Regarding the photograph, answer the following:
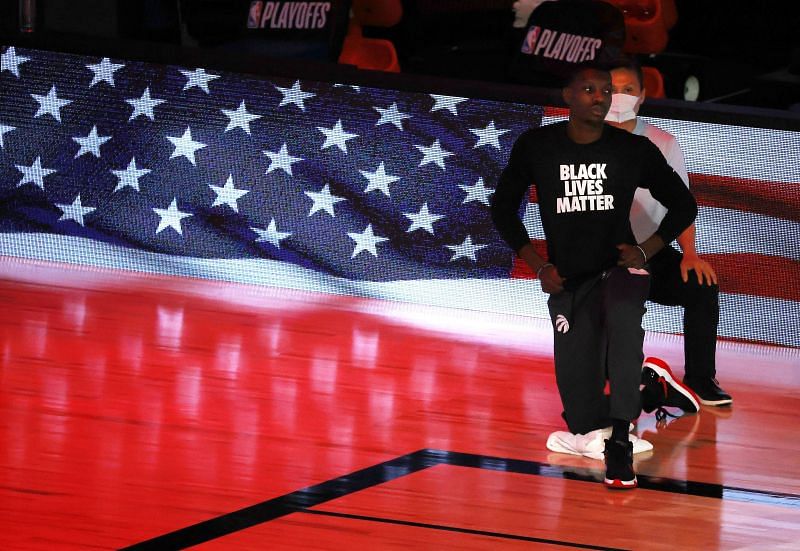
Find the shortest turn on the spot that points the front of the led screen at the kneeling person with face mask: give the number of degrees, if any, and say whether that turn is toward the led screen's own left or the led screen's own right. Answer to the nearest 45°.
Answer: approximately 45° to the led screen's own left

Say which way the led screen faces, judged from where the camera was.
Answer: facing the viewer
